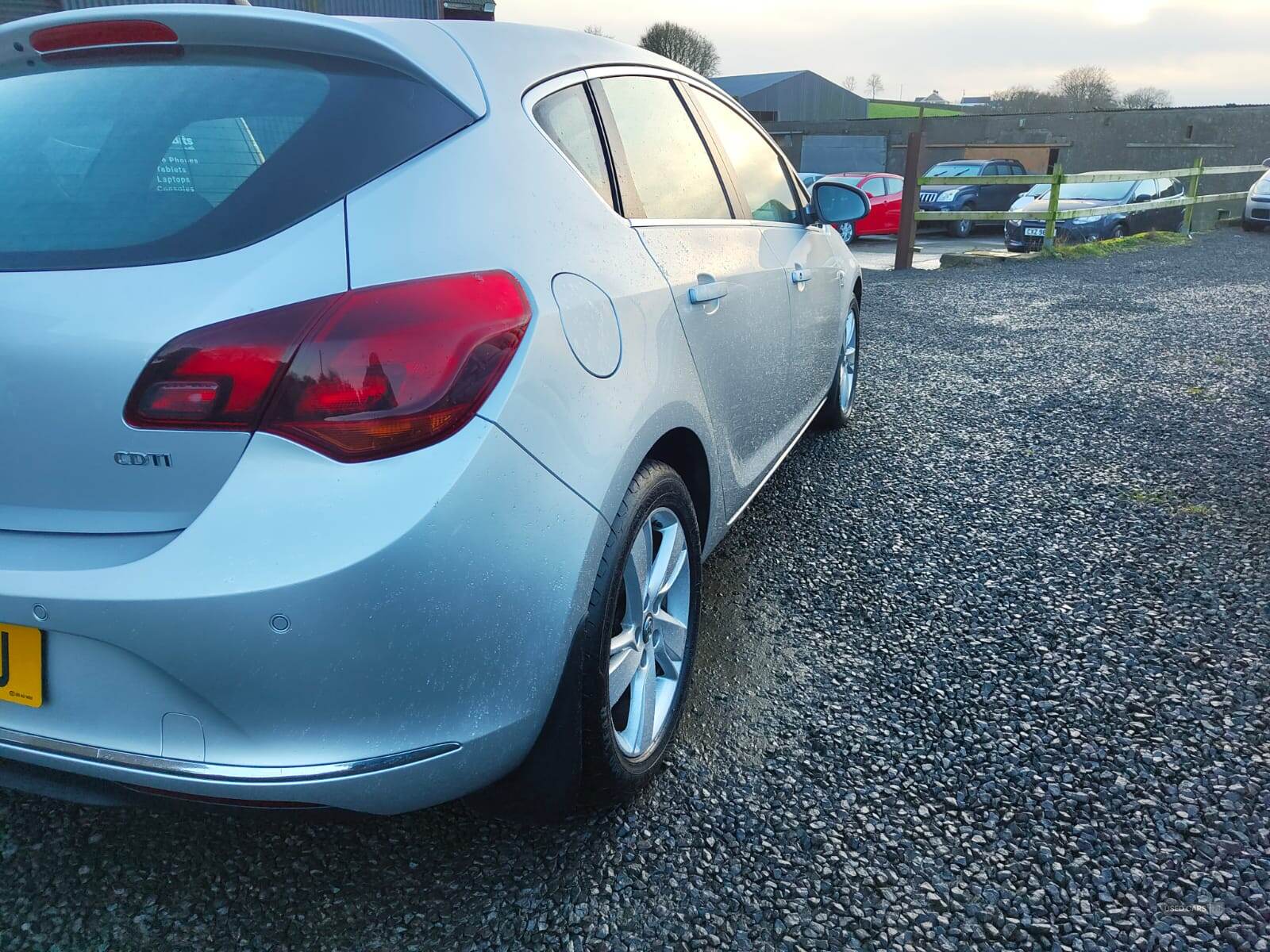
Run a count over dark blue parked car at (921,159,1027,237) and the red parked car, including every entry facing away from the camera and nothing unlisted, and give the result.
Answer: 0

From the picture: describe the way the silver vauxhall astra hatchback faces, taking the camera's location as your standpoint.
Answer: facing away from the viewer and to the right of the viewer

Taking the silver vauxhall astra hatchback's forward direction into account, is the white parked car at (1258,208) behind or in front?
in front

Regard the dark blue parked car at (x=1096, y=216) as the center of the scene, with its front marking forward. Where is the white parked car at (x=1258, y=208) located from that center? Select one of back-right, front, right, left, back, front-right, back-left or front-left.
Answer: back

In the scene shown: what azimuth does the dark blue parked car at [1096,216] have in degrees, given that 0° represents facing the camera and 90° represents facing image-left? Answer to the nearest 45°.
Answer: approximately 45°

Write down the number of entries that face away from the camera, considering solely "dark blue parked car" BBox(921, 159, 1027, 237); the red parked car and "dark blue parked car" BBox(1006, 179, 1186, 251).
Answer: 0

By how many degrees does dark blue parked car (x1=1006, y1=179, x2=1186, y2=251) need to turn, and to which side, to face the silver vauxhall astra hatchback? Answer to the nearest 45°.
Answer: approximately 45° to its left

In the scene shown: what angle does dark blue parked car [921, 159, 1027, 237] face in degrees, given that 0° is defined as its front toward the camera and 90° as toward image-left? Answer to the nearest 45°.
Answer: approximately 45°

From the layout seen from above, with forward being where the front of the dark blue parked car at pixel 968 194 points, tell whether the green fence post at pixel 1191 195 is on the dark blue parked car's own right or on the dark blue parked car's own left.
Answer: on the dark blue parked car's own left

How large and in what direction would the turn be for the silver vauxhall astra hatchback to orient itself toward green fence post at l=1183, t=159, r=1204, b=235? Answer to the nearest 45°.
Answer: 0° — it already faces it

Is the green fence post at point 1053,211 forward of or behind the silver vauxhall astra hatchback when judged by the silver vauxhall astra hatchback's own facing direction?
forward

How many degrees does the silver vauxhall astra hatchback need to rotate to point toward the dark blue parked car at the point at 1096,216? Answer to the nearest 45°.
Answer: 0° — it already faces it
